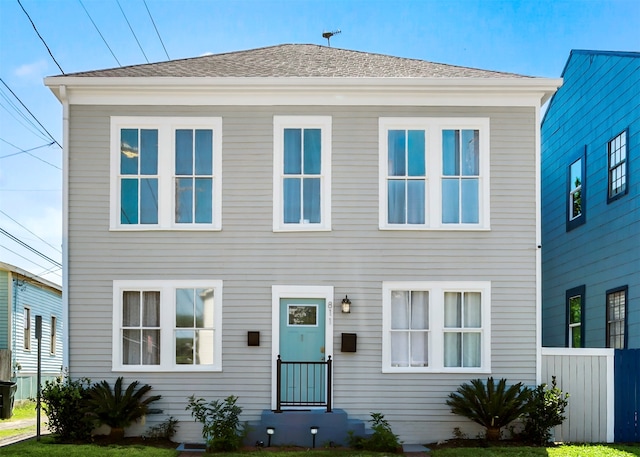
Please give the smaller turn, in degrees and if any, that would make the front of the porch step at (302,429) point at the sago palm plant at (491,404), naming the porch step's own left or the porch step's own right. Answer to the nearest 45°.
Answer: approximately 90° to the porch step's own left

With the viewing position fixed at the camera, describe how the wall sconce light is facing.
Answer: facing the viewer

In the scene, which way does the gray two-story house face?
toward the camera

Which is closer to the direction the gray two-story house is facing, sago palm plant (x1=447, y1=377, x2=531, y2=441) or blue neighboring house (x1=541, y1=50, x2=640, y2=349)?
the sago palm plant

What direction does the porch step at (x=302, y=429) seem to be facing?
toward the camera

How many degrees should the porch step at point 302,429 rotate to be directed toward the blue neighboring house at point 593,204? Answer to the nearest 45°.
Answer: approximately 135° to its left

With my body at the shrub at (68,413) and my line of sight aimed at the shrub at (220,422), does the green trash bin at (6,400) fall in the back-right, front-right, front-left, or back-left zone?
back-left

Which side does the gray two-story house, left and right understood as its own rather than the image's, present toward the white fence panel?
left
